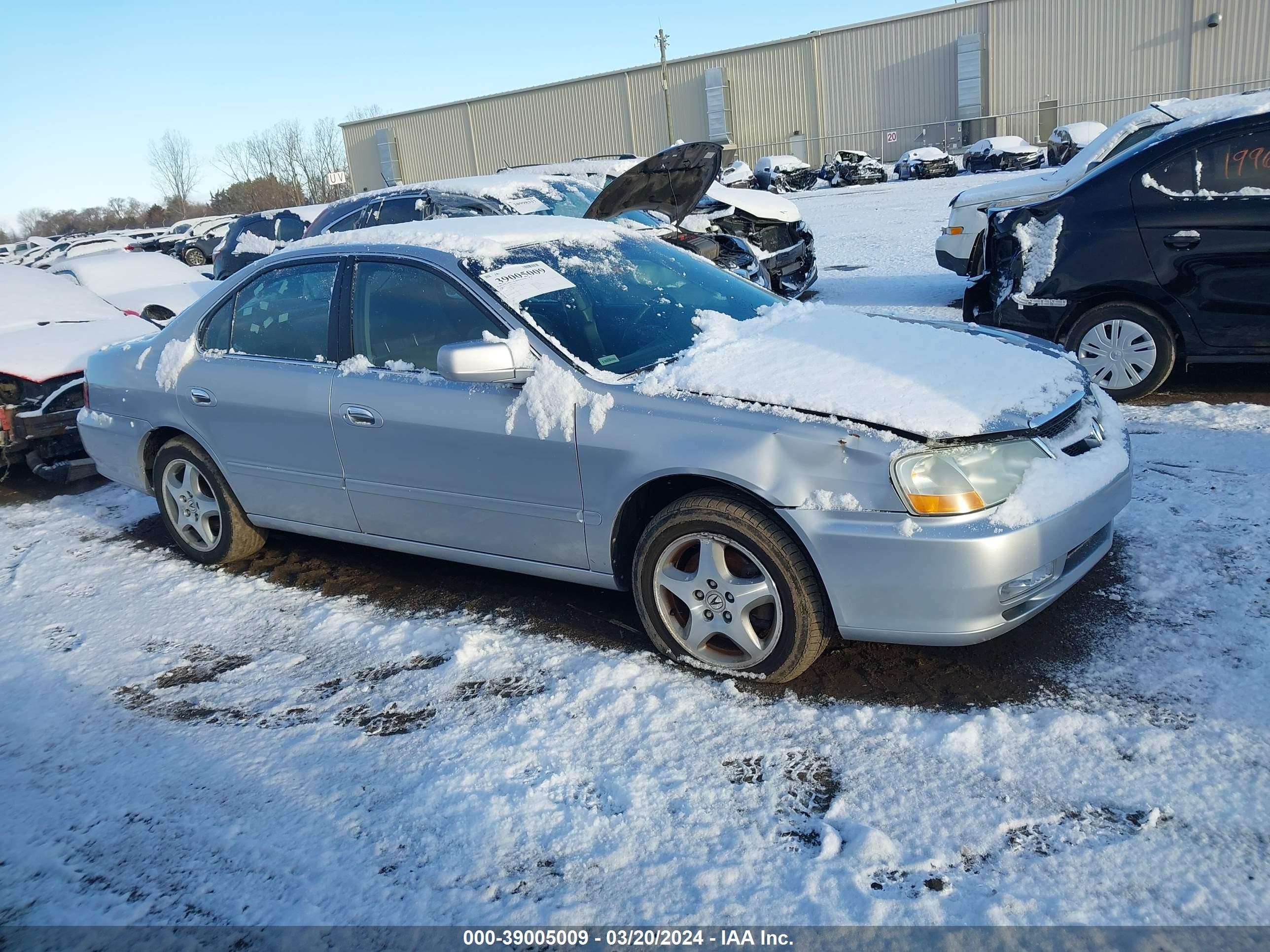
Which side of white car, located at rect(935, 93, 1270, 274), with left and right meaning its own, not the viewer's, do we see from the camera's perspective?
left

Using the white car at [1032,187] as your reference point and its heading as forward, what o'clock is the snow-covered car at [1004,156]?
The snow-covered car is roughly at 3 o'clock from the white car.

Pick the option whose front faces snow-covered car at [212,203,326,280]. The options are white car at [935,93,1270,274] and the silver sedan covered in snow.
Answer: the white car

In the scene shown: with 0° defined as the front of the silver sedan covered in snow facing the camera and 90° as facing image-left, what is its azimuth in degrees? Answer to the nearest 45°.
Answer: approximately 315°

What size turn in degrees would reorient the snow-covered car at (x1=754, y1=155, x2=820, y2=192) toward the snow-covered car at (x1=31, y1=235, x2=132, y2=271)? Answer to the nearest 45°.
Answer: approximately 90° to its right

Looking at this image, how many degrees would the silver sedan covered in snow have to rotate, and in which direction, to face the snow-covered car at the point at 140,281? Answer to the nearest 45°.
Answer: approximately 180°

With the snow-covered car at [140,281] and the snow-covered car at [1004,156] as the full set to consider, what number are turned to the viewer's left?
0

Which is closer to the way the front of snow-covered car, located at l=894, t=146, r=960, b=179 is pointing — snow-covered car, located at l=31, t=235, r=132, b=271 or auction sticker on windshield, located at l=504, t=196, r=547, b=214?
the auction sticker on windshield

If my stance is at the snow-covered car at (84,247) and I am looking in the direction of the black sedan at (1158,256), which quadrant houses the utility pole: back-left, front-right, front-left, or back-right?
back-left

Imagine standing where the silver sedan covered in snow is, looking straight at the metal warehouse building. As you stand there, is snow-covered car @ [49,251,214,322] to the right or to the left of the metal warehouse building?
left

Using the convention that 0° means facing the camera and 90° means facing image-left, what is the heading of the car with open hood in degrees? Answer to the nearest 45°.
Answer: approximately 315°

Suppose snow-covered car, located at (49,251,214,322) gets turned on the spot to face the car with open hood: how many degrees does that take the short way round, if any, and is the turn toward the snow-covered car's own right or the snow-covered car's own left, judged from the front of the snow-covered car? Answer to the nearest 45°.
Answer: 0° — it already faces it

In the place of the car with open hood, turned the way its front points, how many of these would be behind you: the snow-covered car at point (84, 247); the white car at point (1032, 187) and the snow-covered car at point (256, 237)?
2

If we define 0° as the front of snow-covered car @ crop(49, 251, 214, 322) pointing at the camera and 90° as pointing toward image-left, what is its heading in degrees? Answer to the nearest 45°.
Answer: approximately 315°

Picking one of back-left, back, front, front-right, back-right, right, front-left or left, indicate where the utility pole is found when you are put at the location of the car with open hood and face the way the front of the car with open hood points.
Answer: back-left
